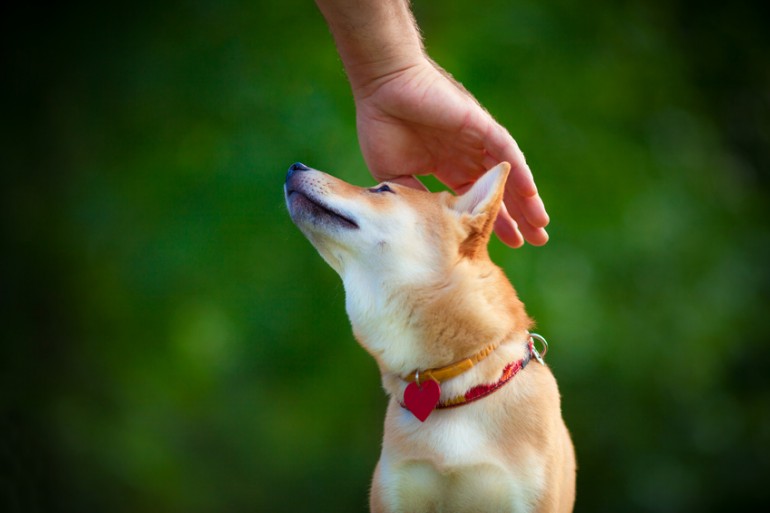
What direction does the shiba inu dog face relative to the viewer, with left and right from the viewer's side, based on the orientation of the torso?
facing the viewer and to the left of the viewer
